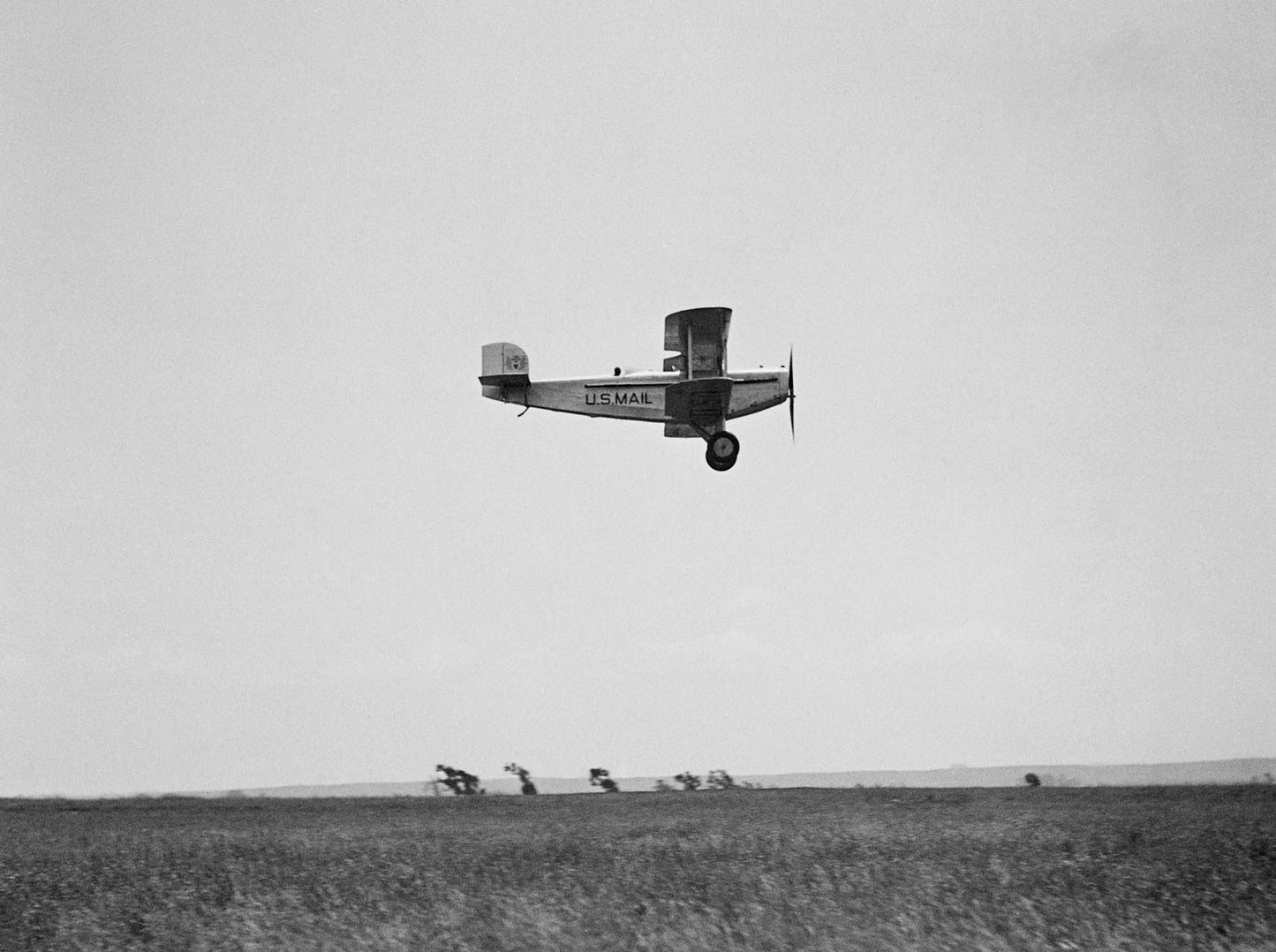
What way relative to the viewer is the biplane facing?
to the viewer's right

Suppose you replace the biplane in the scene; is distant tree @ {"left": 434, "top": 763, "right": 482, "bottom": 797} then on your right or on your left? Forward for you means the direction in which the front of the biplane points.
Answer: on your left
